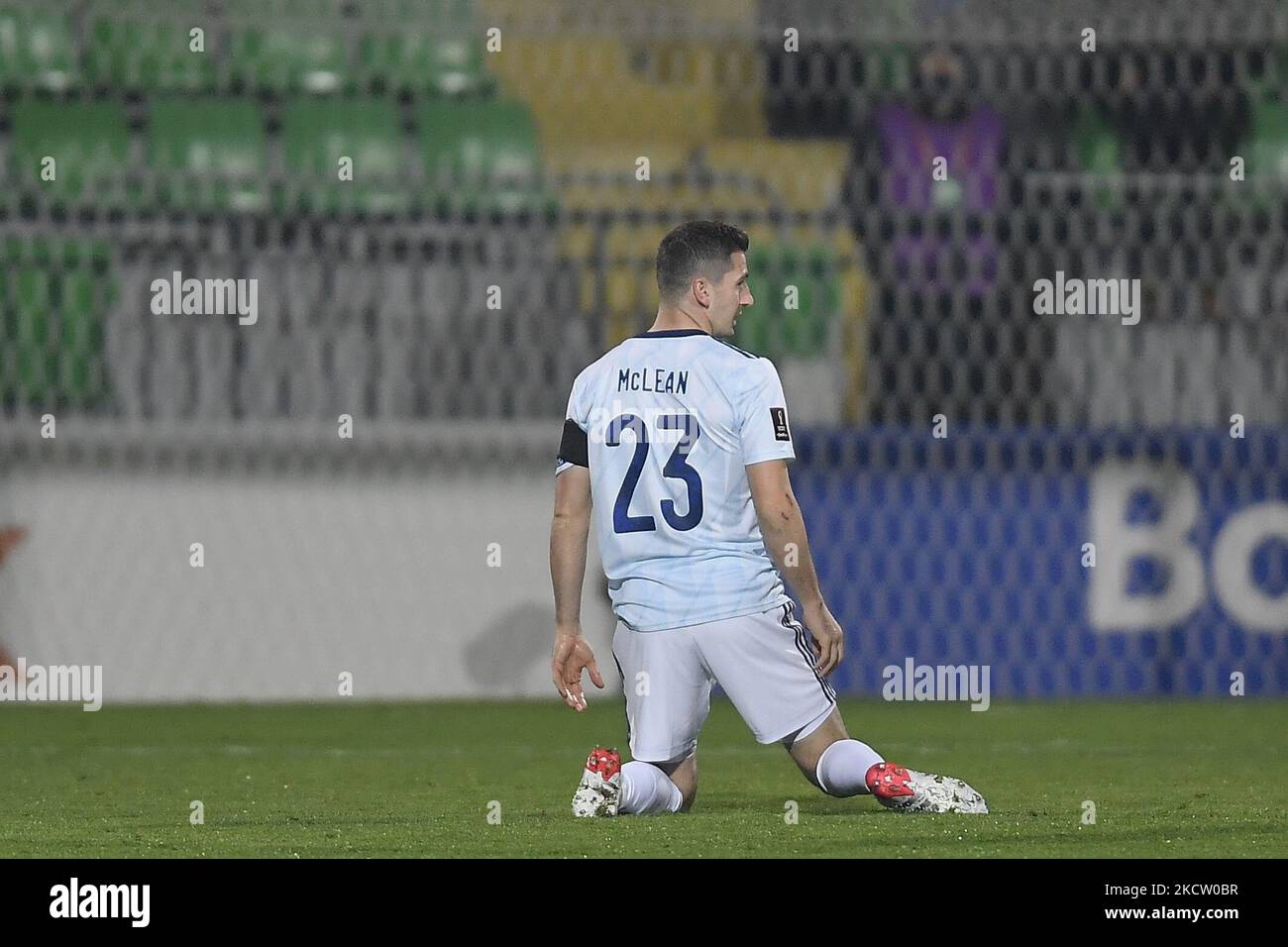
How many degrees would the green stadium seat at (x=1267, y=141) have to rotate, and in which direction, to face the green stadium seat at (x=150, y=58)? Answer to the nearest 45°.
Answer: approximately 90° to its right

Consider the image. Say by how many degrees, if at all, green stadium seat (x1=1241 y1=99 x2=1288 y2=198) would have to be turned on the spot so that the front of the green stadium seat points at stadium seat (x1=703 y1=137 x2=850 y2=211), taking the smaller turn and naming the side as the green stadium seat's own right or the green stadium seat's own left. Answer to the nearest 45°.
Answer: approximately 90° to the green stadium seat's own right

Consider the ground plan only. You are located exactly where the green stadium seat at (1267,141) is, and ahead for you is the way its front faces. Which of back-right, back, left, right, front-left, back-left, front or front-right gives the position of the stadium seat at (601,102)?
right

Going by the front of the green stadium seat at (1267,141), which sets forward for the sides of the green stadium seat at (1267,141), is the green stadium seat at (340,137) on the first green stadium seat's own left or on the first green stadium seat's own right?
on the first green stadium seat's own right

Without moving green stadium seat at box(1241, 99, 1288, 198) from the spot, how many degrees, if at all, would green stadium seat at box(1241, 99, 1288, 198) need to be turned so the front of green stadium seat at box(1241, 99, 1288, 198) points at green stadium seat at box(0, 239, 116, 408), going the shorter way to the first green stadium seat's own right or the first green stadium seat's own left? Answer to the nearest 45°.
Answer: approximately 45° to the first green stadium seat's own right

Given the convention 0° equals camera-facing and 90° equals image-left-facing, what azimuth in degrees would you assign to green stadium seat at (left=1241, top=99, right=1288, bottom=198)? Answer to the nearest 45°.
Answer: approximately 0°

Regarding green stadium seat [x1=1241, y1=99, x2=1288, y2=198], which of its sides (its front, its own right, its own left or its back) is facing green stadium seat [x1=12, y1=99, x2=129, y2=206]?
right

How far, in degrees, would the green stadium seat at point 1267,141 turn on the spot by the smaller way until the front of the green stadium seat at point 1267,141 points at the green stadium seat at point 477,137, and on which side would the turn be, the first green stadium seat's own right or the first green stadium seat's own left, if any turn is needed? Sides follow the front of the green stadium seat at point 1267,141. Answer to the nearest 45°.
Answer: approximately 90° to the first green stadium seat's own right

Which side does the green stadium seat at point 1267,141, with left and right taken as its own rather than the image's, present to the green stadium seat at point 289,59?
right

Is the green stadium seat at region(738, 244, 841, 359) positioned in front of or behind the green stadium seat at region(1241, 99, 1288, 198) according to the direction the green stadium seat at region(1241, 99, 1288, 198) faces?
in front

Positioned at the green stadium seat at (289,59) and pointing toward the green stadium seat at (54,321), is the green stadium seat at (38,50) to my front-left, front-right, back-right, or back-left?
front-right

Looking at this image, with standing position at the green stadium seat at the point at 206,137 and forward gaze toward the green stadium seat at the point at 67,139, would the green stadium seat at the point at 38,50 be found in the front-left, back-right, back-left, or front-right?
front-right

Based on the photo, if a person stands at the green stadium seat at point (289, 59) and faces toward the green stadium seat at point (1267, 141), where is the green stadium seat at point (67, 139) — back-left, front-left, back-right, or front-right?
back-right
